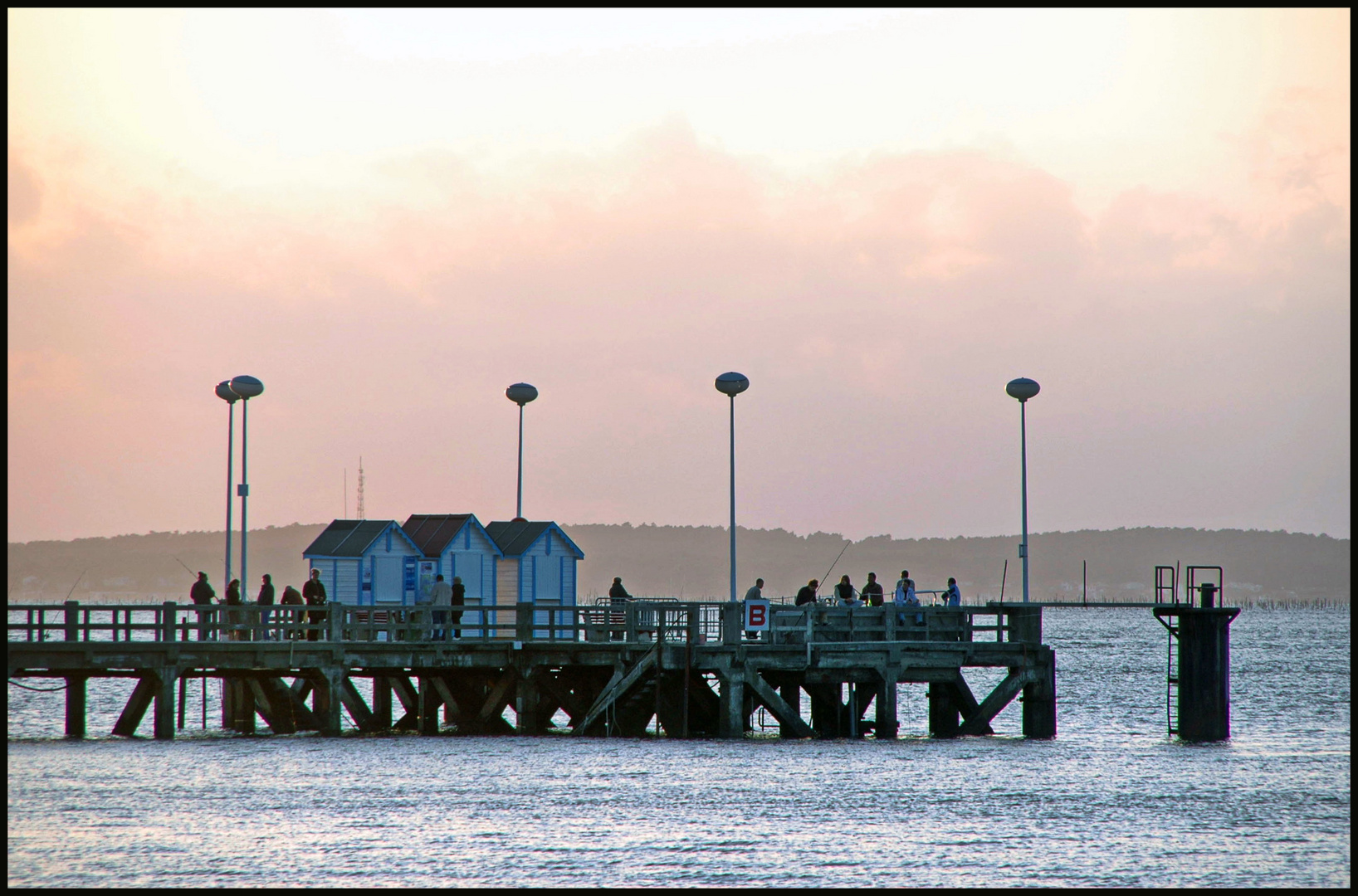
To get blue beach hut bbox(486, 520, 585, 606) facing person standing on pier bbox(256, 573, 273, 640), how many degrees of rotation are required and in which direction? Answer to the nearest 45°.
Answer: approximately 90° to its right

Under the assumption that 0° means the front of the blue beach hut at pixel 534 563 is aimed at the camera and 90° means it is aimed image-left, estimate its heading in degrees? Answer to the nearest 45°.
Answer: approximately 315°

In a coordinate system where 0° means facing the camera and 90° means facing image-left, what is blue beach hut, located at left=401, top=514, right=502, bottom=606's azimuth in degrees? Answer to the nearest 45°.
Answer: approximately 315°

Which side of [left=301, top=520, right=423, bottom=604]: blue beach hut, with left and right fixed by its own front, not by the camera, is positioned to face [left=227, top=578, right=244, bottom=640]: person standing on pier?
right

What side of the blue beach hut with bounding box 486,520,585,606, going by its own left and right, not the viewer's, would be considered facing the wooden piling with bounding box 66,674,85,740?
right

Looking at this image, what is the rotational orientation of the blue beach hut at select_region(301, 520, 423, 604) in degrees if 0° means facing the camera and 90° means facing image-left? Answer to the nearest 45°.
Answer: approximately 315°
